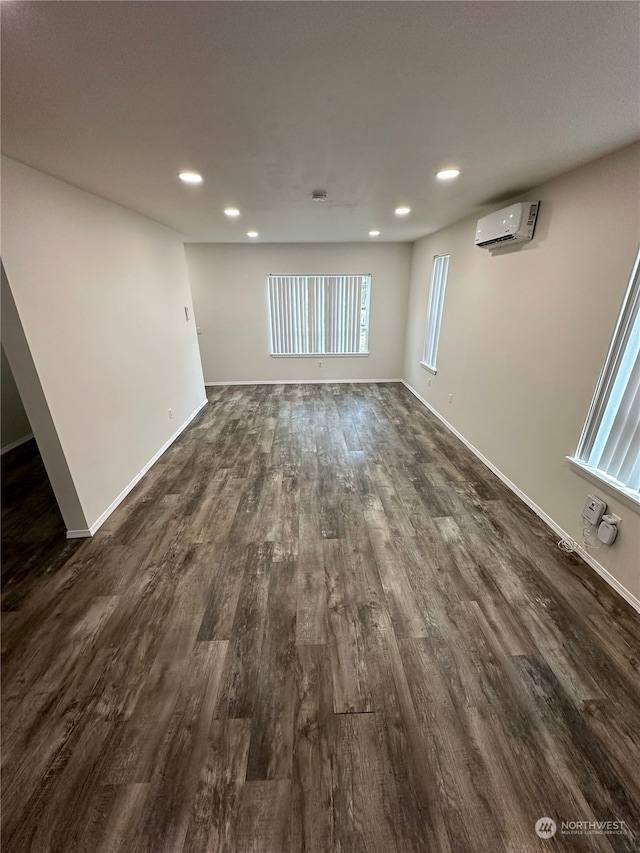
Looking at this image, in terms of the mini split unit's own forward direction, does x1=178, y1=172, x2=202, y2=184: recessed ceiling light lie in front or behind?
in front

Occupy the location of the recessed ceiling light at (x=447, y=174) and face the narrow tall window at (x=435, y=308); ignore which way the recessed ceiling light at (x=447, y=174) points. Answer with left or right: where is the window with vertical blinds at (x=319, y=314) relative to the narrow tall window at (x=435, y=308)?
left

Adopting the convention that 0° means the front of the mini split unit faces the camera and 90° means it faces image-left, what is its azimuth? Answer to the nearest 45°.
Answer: approximately 45°

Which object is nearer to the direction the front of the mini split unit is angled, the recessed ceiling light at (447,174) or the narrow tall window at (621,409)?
the recessed ceiling light

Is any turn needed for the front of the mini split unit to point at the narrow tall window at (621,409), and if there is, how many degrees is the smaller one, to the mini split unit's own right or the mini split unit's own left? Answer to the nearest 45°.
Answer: approximately 90° to the mini split unit's own left

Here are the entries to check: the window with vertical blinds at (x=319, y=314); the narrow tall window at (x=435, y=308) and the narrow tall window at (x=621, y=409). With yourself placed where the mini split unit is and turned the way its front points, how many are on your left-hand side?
1

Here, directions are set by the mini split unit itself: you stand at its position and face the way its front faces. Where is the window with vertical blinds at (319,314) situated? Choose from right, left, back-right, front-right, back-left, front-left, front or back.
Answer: right

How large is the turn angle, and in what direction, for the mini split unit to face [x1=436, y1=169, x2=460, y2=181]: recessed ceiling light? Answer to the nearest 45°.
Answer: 0° — it already faces it

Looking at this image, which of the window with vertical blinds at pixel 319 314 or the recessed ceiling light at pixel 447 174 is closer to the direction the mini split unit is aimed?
the recessed ceiling light
